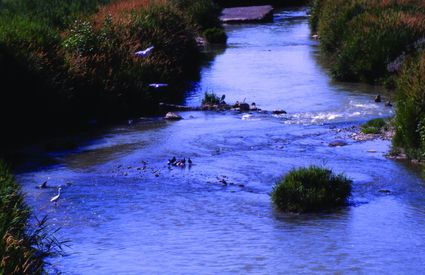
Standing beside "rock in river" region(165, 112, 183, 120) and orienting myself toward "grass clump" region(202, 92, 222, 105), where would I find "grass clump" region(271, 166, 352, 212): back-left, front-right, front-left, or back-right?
back-right
